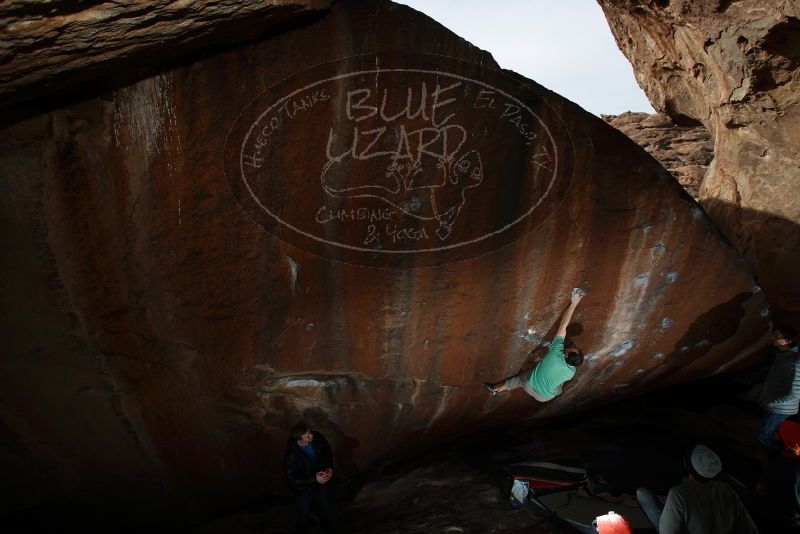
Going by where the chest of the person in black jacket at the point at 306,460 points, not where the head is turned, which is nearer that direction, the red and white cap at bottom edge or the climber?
the red and white cap at bottom edge

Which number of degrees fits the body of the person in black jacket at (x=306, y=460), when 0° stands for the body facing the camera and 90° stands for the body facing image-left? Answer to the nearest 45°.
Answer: approximately 315°

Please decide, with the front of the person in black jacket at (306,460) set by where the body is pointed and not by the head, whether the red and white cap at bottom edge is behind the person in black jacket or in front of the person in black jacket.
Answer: in front

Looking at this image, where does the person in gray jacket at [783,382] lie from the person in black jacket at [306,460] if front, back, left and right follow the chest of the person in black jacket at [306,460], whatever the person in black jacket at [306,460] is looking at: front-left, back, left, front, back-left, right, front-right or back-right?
front-left
